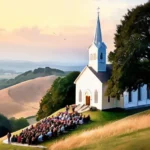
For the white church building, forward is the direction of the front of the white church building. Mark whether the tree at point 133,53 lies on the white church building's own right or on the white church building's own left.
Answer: on the white church building's own left

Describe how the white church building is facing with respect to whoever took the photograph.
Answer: facing the viewer and to the left of the viewer
